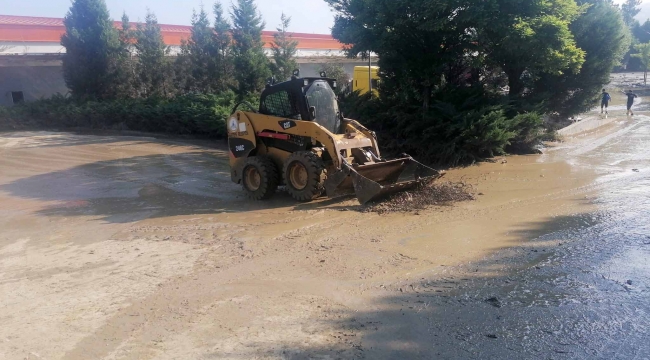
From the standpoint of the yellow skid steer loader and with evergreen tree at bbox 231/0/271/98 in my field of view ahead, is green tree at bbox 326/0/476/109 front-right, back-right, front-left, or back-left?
front-right

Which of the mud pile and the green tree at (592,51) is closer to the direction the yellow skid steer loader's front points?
the mud pile

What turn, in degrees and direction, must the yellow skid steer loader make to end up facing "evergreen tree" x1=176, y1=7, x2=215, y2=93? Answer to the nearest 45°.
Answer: approximately 135° to its left

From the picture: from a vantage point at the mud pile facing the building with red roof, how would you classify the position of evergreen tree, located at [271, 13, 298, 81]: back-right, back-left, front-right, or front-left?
front-right

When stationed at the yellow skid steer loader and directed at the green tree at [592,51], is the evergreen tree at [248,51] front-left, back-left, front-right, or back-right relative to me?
front-left

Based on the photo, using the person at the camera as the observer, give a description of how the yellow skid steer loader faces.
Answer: facing the viewer and to the right of the viewer

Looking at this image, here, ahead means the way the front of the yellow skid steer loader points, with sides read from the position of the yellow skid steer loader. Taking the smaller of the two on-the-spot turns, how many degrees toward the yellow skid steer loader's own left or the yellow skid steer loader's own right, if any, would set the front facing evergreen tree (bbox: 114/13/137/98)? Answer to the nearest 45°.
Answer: approximately 180°

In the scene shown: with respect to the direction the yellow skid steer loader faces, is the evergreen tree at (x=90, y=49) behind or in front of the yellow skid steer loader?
behind

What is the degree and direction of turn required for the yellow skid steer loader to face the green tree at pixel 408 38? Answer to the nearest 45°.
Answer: approximately 90° to its left

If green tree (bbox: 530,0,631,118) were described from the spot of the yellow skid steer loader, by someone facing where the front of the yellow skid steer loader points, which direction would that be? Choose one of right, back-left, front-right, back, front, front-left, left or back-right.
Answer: left

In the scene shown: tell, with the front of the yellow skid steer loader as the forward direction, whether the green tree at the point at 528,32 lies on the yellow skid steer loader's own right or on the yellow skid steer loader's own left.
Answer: on the yellow skid steer loader's own left

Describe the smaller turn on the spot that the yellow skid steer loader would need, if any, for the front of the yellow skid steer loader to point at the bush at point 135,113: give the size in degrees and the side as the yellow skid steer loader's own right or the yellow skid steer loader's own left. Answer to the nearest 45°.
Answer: approximately 180°
